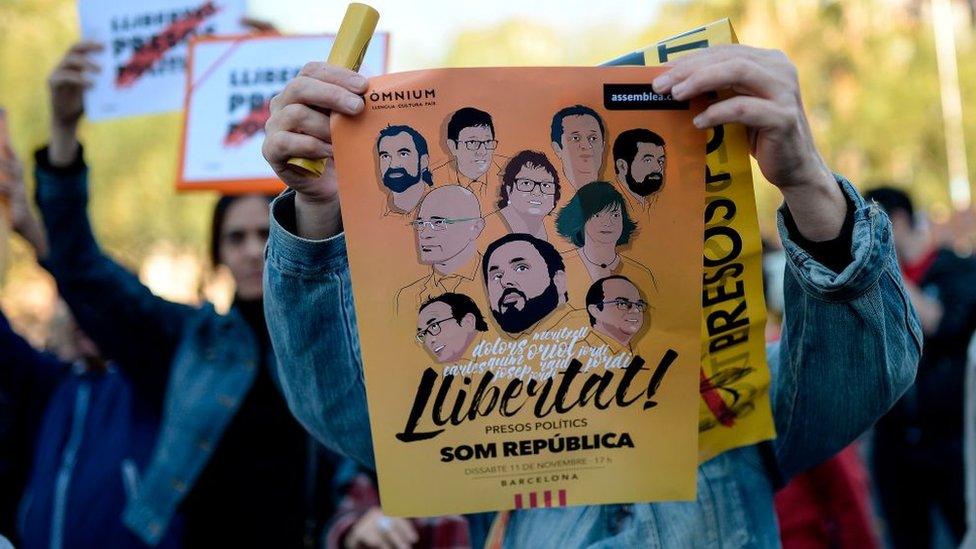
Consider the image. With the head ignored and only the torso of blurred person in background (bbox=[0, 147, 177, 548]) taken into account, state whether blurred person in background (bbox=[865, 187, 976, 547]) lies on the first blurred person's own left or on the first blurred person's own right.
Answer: on the first blurred person's own left

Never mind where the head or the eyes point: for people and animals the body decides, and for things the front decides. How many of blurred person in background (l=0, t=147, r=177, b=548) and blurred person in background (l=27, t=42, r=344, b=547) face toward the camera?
2

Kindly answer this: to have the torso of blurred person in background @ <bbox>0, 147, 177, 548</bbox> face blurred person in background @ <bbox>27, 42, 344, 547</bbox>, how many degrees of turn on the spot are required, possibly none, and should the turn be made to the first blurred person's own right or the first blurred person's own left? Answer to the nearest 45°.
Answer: approximately 45° to the first blurred person's own left

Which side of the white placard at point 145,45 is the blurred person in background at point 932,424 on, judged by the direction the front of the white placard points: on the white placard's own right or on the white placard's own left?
on the white placard's own left

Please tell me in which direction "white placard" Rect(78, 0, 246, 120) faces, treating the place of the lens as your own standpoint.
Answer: facing the viewer

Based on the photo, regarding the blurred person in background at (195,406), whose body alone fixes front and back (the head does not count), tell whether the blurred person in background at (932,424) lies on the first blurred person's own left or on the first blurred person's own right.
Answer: on the first blurred person's own left

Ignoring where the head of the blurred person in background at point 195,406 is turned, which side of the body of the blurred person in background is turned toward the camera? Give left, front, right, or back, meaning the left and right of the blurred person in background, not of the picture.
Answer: front

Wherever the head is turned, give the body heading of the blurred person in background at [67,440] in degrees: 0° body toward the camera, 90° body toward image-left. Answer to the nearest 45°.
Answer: approximately 0°
